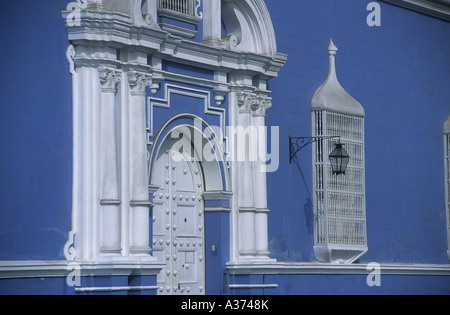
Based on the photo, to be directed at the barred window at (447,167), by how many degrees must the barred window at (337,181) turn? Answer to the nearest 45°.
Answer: approximately 90° to its left

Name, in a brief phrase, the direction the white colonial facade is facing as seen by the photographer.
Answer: facing the viewer and to the right of the viewer

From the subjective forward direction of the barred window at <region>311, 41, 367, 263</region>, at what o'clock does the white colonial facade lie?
The white colonial facade is roughly at 3 o'clock from the barred window.

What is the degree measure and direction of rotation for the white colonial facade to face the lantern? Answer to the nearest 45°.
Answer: approximately 90° to its left

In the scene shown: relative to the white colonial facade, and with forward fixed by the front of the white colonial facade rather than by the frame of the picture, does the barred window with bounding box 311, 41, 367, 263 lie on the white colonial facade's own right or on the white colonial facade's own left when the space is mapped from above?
on the white colonial facade's own left

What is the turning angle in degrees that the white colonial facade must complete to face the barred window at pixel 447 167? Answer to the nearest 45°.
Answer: approximately 90° to its left

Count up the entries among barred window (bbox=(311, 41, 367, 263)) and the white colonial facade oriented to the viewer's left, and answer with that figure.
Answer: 0
